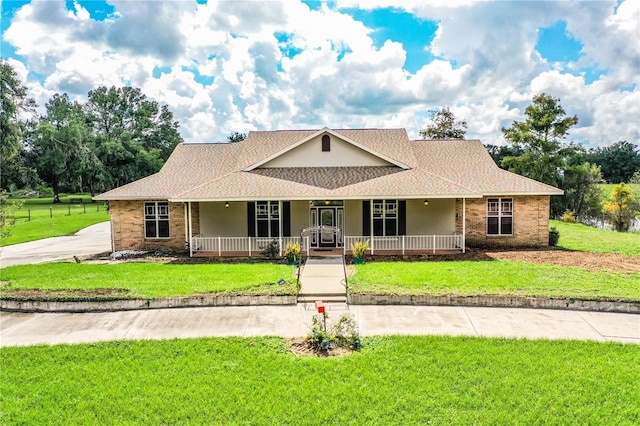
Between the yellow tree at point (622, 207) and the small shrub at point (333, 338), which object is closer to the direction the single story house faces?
the small shrub

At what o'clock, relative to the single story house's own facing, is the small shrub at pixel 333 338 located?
The small shrub is roughly at 12 o'clock from the single story house.

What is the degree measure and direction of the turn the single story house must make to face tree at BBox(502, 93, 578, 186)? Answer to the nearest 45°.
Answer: approximately 135° to its left

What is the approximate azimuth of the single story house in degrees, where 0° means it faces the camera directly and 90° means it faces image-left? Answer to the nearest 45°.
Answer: approximately 0°

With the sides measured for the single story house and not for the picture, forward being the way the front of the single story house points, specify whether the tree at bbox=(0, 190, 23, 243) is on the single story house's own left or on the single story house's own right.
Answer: on the single story house's own right

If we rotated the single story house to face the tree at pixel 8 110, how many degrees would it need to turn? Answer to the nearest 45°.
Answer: approximately 90° to its right

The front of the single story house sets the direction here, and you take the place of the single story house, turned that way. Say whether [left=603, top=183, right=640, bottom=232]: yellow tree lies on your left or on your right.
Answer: on your left

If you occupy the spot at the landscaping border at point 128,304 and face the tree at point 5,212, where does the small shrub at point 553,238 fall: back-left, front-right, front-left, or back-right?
back-right

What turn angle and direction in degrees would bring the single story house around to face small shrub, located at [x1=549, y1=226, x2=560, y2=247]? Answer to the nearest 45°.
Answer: approximately 90° to its left

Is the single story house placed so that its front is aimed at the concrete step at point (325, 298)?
yes
